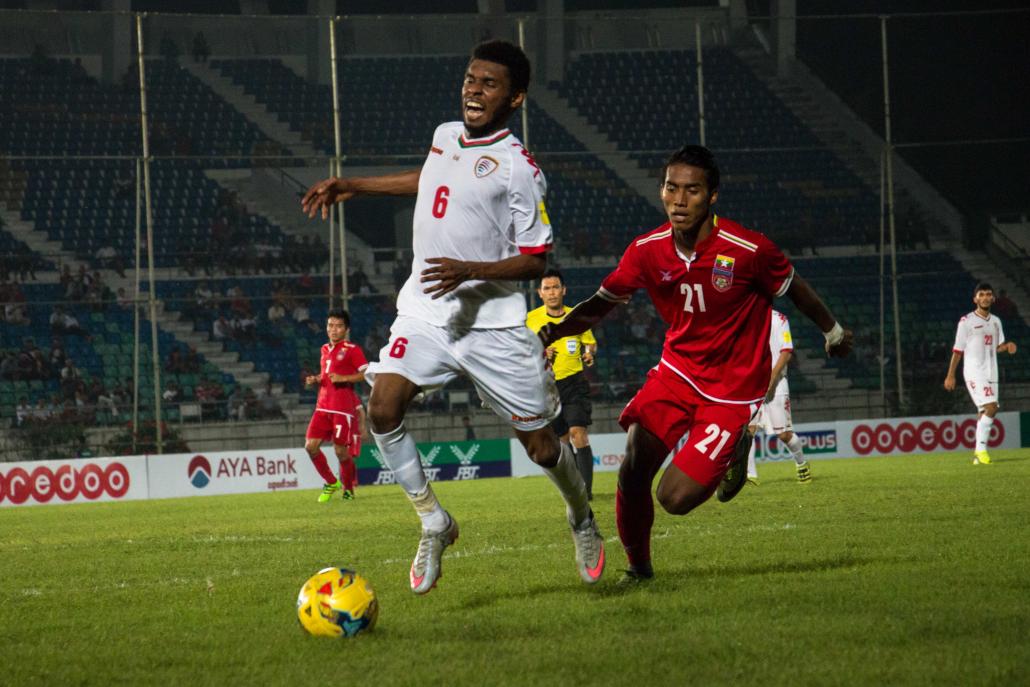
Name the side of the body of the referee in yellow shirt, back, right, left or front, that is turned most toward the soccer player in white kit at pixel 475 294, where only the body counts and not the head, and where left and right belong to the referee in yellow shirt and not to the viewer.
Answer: front

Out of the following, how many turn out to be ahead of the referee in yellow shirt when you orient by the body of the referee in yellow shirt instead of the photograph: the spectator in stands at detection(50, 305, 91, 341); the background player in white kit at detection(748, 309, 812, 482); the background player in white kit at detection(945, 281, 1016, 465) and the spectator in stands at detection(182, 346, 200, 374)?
0

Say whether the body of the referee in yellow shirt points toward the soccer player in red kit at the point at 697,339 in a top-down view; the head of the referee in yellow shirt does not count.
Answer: yes

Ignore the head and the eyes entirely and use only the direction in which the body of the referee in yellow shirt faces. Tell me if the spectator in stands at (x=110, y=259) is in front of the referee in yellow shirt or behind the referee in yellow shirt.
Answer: behind

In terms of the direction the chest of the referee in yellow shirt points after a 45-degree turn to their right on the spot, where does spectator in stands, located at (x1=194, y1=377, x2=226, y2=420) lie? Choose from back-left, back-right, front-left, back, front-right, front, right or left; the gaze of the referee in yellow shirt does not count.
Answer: right

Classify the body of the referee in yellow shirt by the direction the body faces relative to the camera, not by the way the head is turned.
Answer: toward the camera

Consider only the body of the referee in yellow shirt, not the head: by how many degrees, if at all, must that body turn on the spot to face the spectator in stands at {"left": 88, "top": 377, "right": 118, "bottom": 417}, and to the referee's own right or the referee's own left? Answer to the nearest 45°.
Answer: approximately 135° to the referee's own right

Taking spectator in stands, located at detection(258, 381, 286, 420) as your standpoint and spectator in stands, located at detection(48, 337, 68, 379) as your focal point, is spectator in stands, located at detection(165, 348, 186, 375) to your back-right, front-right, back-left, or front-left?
front-right

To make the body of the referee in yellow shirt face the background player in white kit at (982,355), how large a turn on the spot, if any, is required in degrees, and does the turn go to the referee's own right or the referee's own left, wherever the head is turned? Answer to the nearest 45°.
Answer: approximately 135° to the referee's own left

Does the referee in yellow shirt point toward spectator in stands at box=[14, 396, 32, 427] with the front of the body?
no

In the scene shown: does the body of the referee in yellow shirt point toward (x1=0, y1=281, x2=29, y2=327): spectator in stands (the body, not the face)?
no

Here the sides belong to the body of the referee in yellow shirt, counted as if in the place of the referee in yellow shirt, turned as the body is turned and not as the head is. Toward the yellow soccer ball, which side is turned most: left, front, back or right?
front

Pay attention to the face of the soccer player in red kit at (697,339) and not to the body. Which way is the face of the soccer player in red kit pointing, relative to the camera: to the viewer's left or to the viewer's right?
to the viewer's left

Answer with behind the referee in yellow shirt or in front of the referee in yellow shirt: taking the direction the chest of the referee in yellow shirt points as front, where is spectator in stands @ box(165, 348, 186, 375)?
behind

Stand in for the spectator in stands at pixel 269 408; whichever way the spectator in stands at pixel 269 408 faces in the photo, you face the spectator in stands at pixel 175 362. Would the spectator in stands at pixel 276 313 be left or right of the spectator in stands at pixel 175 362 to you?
right

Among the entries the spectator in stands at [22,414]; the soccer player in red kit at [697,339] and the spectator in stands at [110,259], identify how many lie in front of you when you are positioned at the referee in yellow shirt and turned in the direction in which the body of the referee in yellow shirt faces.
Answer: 1

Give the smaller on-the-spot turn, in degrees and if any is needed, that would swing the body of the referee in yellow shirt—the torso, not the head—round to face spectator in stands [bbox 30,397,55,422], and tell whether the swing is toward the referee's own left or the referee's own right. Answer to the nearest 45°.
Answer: approximately 135° to the referee's own right

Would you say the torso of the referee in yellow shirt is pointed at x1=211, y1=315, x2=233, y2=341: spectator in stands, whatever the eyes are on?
no

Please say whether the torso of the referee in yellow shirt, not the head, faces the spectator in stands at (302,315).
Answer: no
